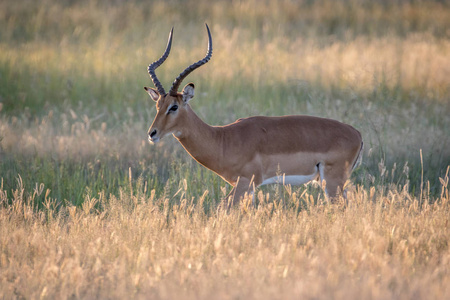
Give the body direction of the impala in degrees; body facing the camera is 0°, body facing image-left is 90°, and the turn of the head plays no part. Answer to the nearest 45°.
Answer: approximately 90°
